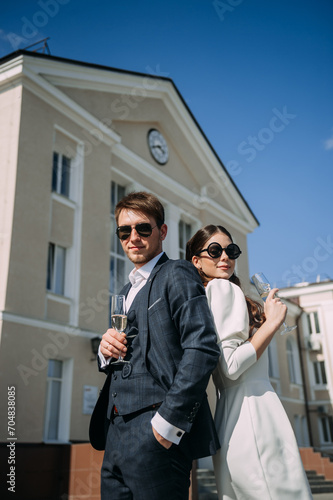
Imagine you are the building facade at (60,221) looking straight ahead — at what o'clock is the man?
The man is roughly at 1 o'clock from the building facade.

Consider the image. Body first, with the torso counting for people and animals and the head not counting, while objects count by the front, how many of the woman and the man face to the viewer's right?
1

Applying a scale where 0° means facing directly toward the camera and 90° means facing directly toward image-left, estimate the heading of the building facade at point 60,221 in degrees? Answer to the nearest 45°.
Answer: approximately 315°

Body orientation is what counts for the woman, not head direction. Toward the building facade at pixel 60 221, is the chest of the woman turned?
no

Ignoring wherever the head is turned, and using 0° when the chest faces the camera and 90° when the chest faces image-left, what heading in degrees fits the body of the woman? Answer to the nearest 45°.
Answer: approximately 270°

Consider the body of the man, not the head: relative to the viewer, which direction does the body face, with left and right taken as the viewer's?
facing the viewer and to the left of the viewer
